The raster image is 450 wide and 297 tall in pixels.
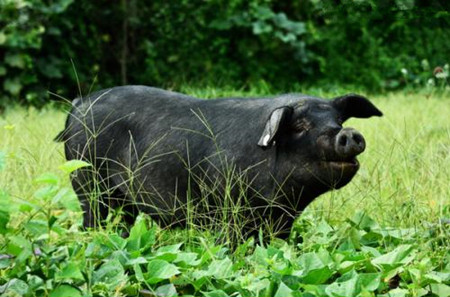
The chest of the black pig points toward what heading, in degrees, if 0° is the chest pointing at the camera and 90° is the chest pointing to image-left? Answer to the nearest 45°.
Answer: approximately 270°
